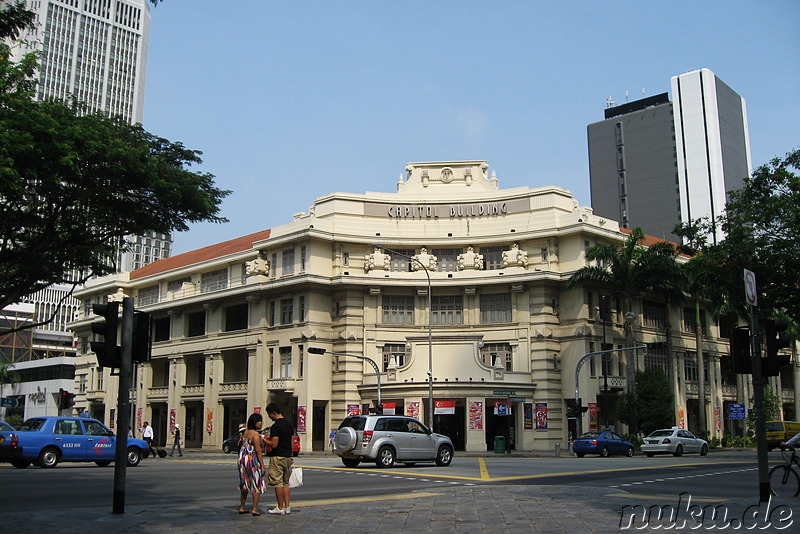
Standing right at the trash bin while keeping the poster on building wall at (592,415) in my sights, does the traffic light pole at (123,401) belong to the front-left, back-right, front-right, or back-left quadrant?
back-right

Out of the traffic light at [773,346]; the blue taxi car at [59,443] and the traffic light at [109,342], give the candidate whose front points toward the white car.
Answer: the blue taxi car

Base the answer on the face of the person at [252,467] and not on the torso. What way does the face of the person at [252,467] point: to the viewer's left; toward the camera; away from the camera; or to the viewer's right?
to the viewer's right

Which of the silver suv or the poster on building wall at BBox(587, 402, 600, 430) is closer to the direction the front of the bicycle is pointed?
the silver suv

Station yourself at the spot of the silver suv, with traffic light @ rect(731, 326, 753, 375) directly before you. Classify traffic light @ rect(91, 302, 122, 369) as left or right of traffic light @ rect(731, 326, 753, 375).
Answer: right

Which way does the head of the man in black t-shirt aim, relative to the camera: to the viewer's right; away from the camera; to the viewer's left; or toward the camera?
to the viewer's left

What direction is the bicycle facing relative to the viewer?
to the viewer's left

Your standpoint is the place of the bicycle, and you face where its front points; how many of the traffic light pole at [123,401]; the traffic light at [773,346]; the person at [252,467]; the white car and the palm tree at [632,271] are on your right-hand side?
2
